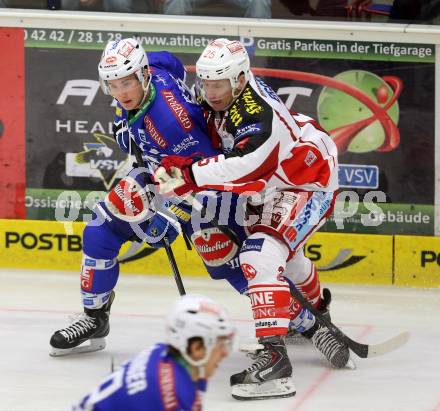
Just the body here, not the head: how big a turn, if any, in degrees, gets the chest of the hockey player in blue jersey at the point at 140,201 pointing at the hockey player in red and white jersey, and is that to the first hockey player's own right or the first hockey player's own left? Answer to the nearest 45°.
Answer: approximately 90° to the first hockey player's own left

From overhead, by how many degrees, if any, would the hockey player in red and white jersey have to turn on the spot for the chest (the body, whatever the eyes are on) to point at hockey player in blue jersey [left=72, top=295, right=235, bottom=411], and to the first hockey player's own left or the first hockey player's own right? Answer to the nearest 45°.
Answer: approximately 45° to the first hockey player's own left

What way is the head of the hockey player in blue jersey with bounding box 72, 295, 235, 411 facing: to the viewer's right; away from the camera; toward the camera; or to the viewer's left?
to the viewer's right

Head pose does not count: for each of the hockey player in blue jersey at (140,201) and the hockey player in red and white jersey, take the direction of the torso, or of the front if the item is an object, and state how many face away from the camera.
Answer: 0

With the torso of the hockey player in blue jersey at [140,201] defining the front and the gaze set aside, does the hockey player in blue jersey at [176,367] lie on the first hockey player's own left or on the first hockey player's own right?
on the first hockey player's own left
